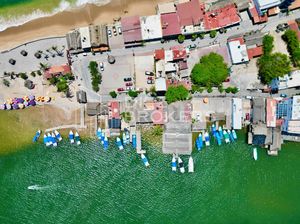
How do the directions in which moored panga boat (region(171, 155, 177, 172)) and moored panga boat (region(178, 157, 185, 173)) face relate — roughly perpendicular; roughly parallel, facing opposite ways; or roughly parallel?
roughly parallel
